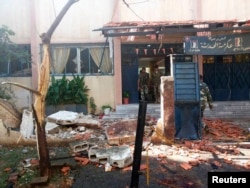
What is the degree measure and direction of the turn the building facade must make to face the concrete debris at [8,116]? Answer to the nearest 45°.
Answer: approximately 45° to its right

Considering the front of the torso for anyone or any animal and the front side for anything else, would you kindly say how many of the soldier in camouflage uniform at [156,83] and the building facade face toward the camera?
2

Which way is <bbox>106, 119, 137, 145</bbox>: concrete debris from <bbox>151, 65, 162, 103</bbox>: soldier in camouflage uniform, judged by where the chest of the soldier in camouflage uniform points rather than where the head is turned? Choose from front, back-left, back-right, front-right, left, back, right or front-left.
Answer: front

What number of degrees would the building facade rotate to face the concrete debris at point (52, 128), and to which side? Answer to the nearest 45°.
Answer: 0° — it already faces it

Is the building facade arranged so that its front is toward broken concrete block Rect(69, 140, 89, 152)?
yes

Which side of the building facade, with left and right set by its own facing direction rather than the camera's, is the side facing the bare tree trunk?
front

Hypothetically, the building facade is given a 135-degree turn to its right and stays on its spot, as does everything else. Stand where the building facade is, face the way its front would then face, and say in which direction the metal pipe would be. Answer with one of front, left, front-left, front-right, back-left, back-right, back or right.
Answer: back-left

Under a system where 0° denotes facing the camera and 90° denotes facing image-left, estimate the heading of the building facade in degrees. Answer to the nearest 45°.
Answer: approximately 0°

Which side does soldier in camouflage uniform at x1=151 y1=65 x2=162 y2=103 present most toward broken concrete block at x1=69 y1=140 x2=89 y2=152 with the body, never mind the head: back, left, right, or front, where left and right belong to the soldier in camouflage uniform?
front

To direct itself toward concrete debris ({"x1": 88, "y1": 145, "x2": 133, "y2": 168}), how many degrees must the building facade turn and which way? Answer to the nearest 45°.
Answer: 0° — it already faces it

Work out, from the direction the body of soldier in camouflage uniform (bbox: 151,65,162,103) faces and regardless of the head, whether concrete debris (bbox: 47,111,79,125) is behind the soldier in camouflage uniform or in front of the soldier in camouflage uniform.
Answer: in front

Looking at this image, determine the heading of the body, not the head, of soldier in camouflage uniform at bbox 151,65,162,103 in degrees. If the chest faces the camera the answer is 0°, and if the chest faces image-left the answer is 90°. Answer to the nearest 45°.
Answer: approximately 0°

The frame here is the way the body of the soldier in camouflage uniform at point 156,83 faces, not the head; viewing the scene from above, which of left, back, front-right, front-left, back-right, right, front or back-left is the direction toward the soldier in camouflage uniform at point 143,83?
front-right

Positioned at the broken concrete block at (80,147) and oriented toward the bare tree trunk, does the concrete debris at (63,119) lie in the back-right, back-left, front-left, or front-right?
back-right
